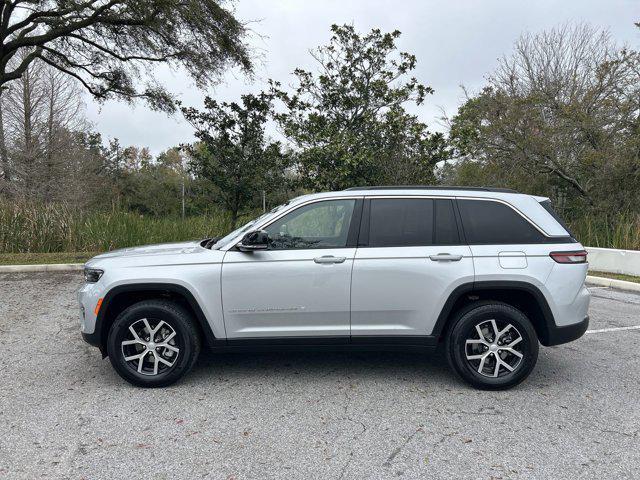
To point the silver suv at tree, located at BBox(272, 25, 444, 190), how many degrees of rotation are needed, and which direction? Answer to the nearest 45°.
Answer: approximately 90° to its right

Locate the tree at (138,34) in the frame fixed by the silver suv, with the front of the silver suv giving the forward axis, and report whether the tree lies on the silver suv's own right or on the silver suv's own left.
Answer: on the silver suv's own right

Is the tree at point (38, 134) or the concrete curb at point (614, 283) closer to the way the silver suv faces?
the tree

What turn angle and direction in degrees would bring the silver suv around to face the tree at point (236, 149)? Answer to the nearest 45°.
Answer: approximately 90° to its right

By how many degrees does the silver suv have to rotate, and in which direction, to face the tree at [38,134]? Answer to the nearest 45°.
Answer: approximately 45° to its right

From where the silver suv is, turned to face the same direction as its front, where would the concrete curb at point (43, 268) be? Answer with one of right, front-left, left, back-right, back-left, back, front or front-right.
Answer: front-right

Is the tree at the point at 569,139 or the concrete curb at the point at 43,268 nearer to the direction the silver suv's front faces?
the concrete curb

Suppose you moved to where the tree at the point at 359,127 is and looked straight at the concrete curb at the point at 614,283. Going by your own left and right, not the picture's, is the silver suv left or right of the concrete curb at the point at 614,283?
right

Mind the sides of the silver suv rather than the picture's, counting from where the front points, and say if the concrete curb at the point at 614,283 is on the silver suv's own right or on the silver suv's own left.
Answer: on the silver suv's own right

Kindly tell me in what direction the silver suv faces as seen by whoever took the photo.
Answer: facing to the left of the viewer

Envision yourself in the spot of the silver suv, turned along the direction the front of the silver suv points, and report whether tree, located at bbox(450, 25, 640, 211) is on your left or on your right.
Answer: on your right
